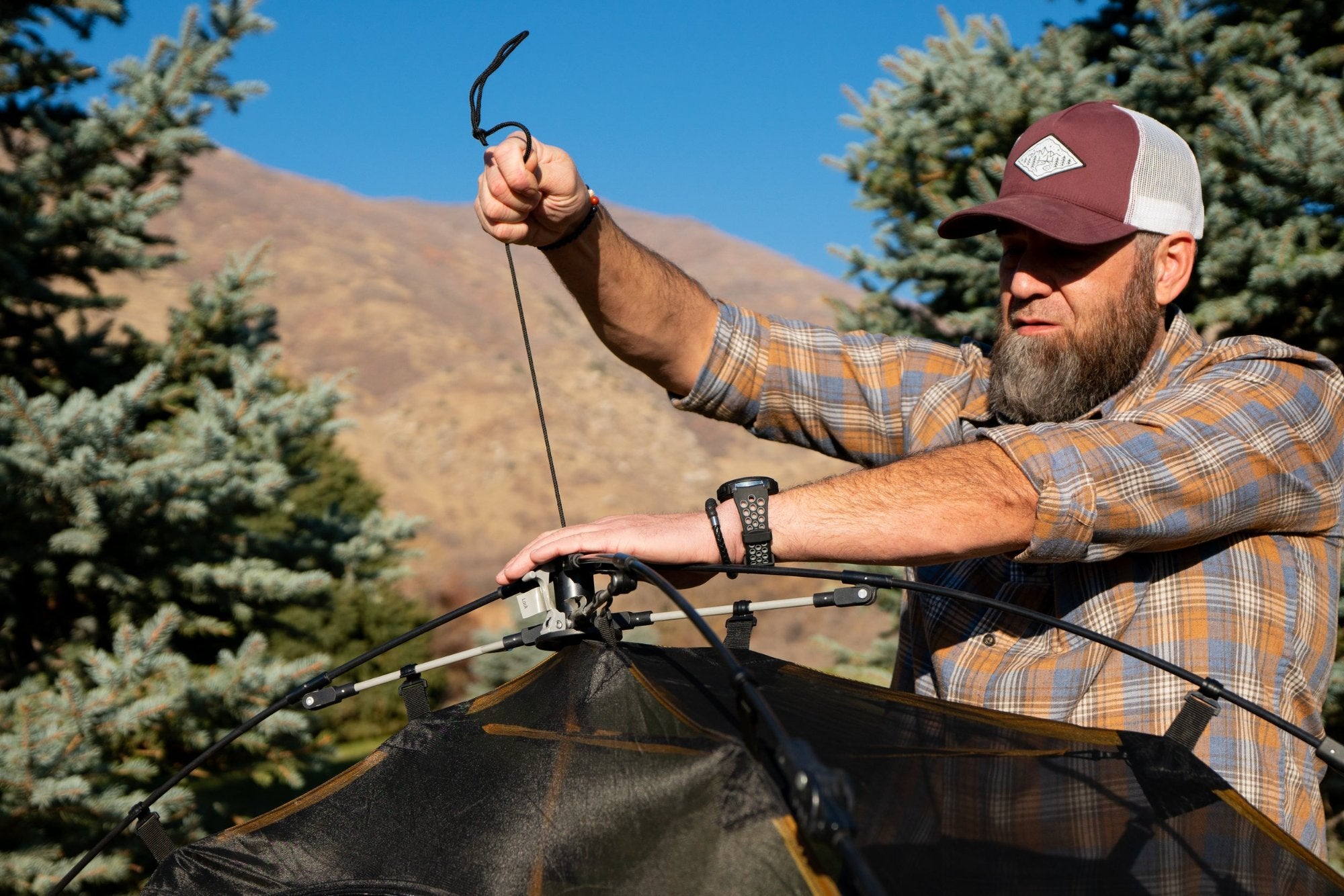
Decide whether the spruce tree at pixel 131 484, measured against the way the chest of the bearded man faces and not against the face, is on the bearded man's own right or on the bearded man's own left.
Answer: on the bearded man's own right

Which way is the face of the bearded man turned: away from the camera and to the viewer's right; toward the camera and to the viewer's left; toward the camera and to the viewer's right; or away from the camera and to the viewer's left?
toward the camera and to the viewer's left

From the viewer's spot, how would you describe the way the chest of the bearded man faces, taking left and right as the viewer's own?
facing the viewer and to the left of the viewer
